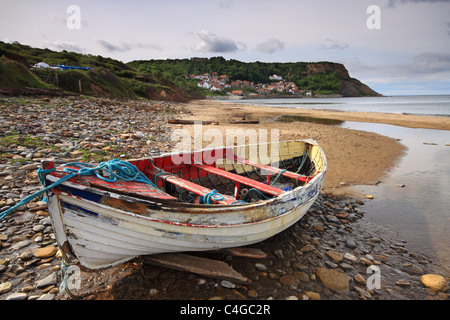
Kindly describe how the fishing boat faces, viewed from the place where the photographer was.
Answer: facing the viewer and to the left of the viewer

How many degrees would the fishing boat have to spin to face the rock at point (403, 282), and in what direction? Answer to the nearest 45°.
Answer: approximately 135° to its left

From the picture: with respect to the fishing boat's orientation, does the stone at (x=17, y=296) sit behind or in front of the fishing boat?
in front

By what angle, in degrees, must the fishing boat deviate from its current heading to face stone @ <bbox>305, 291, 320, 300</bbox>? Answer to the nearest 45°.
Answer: approximately 135° to its left
